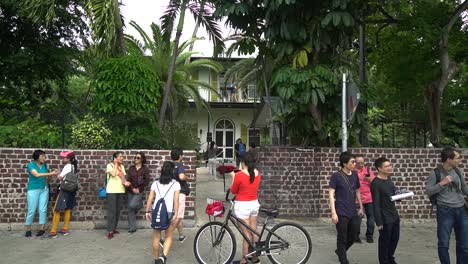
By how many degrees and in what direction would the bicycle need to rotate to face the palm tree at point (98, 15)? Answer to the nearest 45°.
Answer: approximately 45° to its right

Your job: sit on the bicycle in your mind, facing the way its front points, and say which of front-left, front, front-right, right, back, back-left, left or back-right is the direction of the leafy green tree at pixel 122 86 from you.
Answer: front-right

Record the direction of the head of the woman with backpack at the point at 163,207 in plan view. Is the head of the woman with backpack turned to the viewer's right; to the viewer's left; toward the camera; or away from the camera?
away from the camera

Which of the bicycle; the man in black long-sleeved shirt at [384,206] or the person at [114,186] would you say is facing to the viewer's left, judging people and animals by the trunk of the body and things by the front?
the bicycle

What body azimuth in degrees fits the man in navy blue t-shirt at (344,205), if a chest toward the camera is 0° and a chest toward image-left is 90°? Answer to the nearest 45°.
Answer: approximately 315°

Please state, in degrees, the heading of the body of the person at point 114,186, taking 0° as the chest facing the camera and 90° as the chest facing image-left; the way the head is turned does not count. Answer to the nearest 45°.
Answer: approximately 315°

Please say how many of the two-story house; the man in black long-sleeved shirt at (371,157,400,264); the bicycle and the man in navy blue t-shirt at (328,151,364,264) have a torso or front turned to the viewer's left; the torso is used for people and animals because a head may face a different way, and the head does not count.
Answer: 1

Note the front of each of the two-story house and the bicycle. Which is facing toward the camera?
the two-story house

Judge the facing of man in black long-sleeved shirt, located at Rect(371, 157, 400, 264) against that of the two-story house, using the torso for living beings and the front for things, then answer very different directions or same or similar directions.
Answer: same or similar directions

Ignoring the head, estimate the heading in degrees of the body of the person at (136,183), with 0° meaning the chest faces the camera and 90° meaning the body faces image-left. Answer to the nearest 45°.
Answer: approximately 45°

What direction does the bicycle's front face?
to the viewer's left

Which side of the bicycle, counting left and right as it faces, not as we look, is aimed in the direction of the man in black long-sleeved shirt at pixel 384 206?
back

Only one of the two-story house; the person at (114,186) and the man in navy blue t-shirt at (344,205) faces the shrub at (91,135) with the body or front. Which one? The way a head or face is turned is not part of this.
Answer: the two-story house

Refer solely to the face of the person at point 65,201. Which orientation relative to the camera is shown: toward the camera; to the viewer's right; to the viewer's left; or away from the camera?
to the viewer's left

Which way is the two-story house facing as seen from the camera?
toward the camera

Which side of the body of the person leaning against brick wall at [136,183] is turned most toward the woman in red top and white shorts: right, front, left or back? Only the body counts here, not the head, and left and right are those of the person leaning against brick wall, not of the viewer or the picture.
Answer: left
